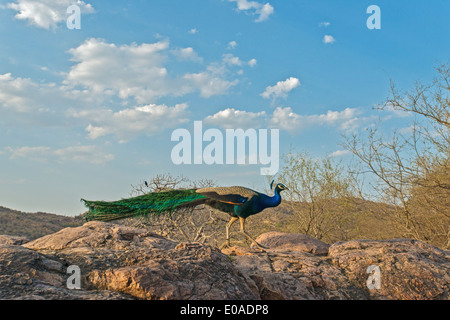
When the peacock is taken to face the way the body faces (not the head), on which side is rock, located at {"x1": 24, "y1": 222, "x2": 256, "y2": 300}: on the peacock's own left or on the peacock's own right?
on the peacock's own right

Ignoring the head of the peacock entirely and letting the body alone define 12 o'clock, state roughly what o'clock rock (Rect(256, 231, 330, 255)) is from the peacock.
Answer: The rock is roughly at 12 o'clock from the peacock.

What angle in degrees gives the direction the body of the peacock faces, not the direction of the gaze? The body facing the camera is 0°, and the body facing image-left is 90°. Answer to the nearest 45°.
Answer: approximately 270°
